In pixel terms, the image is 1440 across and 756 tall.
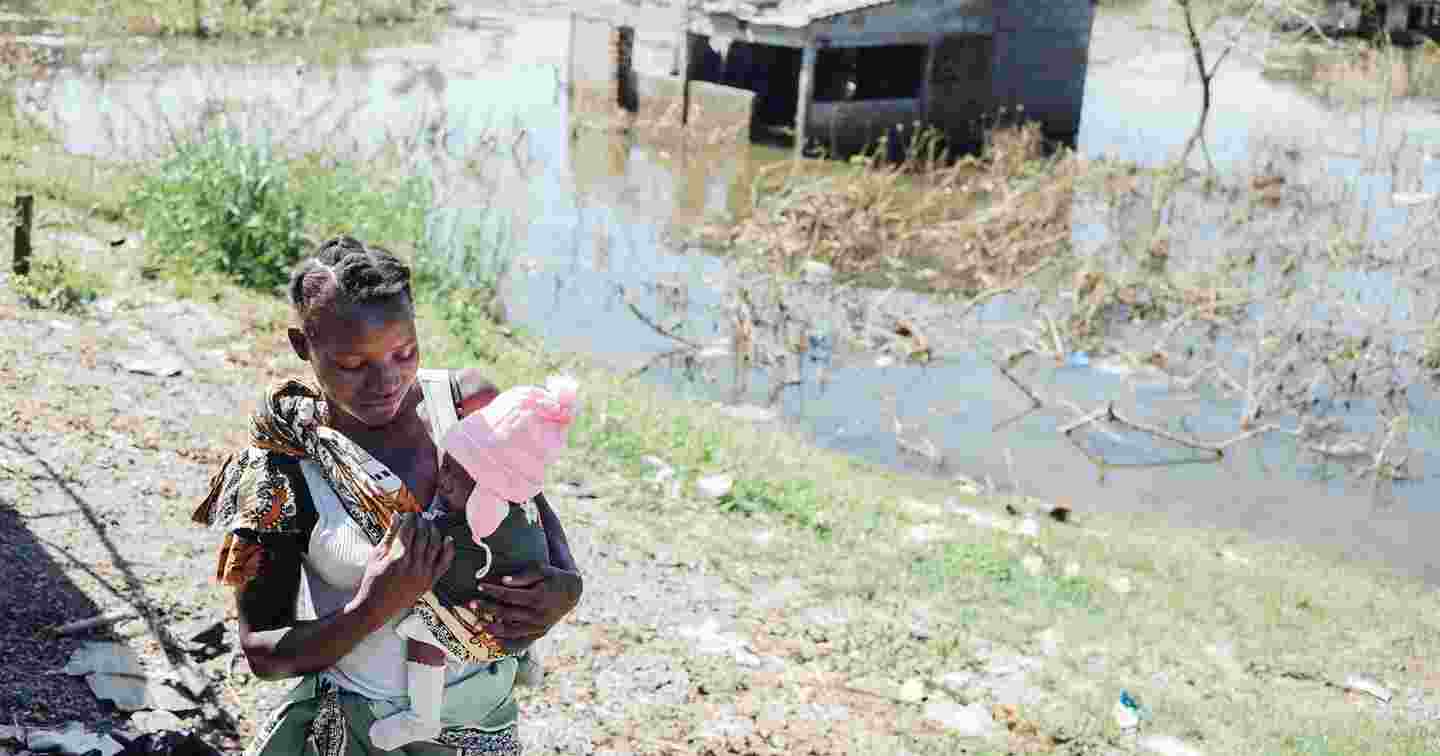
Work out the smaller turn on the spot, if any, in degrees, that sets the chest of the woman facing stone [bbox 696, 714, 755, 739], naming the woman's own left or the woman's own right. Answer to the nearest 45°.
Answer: approximately 90° to the woman's own left

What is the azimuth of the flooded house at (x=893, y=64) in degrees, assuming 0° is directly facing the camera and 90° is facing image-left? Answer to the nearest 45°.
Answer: approximately 45°

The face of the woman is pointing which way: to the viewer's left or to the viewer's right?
to the viewer's right

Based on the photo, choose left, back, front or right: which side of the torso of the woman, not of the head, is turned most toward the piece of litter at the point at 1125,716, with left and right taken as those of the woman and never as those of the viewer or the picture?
left

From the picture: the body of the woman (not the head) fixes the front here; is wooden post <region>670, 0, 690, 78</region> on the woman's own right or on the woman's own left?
on the woman's own left

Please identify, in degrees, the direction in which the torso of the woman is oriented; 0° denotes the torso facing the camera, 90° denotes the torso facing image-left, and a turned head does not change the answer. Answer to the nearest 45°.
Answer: approximately 315°

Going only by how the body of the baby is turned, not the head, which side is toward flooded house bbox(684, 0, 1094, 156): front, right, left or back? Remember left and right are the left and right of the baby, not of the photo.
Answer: right
